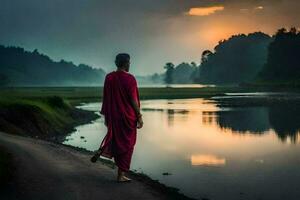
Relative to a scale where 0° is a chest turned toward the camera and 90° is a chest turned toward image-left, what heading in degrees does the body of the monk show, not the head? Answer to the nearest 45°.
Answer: approximately 225°
